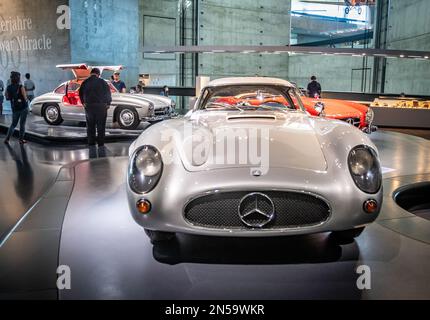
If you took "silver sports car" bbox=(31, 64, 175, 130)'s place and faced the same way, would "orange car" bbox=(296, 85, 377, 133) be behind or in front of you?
in front

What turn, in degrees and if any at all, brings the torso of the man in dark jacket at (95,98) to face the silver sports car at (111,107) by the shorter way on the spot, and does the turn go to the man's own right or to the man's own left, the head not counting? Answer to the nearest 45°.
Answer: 0° — they already face it

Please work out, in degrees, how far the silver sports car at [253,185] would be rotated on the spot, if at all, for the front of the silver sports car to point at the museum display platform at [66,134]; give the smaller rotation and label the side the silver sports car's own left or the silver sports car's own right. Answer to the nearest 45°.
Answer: approximately 135° to the silver sports car's own right

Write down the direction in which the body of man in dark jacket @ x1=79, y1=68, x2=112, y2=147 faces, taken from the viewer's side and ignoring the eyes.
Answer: away from the camera

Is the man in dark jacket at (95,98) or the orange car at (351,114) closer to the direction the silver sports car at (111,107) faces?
the orange car

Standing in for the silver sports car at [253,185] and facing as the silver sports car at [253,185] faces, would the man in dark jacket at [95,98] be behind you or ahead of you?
behind

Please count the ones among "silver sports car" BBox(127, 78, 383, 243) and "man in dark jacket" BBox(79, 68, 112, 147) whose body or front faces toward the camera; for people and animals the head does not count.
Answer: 1

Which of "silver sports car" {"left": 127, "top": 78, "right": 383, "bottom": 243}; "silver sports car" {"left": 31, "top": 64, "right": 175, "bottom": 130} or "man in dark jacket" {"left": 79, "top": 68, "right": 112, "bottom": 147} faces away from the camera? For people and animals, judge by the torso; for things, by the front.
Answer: the man in dark jacket

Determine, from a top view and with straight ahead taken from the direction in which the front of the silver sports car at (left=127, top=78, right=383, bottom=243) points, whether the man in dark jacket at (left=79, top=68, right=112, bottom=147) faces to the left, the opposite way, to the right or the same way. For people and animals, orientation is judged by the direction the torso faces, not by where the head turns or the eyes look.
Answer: the opposite way

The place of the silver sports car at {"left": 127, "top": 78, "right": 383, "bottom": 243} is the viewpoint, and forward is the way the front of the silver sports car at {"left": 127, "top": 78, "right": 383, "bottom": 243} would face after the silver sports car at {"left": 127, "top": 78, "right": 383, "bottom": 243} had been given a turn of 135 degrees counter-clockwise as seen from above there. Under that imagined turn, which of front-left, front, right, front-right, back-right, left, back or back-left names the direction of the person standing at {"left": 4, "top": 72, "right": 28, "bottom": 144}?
left

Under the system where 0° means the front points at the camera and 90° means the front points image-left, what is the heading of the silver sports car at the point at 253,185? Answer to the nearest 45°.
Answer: approximately 0°

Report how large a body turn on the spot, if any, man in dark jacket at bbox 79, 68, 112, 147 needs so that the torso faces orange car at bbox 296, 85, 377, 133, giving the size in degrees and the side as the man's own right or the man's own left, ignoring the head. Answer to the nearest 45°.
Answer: approximately 90° to the man's own right

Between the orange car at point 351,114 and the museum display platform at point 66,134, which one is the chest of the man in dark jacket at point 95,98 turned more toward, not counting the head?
the museum display platform

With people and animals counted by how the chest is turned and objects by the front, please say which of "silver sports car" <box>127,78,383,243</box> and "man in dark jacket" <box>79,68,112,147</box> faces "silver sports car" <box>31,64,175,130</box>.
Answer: the man in dark jacket
